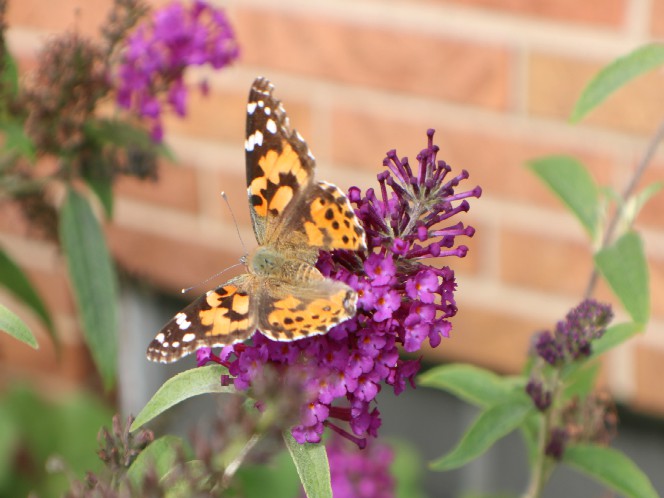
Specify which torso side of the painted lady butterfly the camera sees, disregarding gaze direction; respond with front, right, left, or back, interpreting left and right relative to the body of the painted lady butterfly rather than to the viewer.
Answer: left
